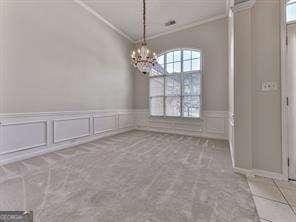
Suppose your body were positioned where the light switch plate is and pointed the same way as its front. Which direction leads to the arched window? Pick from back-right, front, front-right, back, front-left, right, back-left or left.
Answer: back-right

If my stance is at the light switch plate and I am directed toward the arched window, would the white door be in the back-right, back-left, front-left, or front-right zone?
back-right

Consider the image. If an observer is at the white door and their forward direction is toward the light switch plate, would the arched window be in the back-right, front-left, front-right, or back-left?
front-right

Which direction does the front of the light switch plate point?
toward the camera
